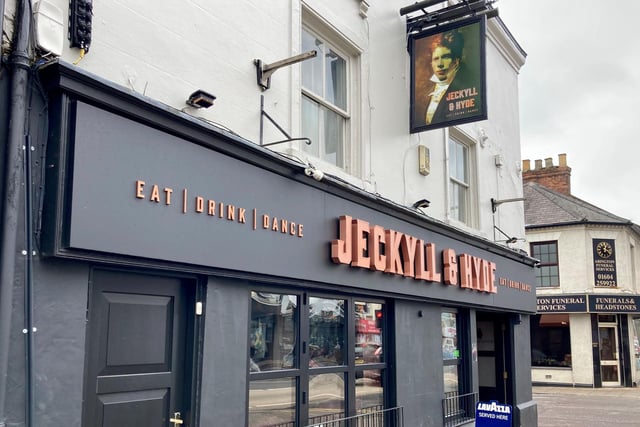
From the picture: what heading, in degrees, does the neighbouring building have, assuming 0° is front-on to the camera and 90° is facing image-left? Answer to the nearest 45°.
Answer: approximately 0°

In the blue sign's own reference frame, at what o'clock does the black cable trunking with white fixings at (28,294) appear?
The black cable trunking with white fixings is roughly at 1 o'clock from the blue sign.

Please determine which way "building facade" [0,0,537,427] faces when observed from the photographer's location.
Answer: facing the viewer and to the right of the viewer

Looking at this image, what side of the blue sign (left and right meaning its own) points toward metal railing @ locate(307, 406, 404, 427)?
right

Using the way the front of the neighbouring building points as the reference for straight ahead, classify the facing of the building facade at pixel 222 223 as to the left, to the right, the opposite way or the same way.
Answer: to the left

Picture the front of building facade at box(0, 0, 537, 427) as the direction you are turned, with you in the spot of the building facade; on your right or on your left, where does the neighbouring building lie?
on your left

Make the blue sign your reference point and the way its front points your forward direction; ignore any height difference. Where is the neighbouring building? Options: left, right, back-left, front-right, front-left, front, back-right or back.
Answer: back

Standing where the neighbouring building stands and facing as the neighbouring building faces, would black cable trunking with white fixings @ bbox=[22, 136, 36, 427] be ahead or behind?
ahead

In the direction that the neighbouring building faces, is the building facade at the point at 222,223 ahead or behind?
ahead

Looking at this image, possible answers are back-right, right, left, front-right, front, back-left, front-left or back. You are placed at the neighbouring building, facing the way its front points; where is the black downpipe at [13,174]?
front

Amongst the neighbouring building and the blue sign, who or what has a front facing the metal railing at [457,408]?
the neighbouring building
